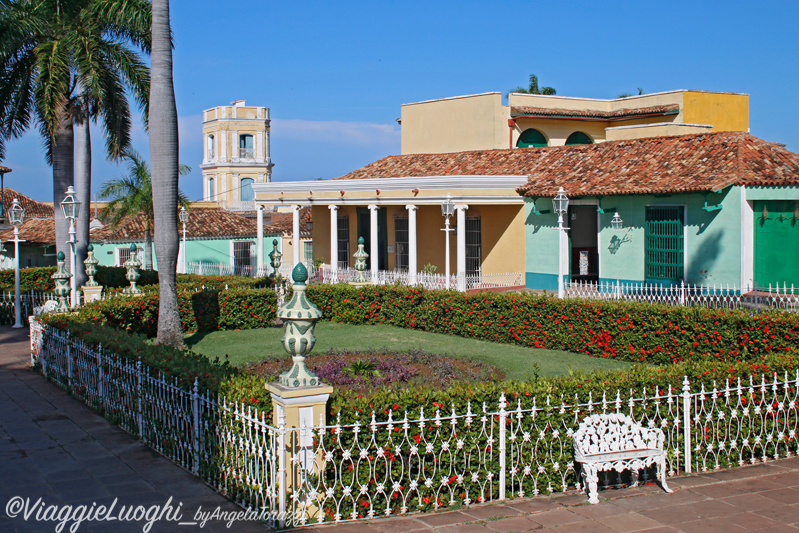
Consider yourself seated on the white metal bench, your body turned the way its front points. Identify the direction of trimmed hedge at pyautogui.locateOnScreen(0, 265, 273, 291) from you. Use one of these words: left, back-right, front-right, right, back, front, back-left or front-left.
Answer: back

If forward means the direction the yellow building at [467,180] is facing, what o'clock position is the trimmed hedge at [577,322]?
The trimmed hedge is roughly at 10 o'clock from the yellow building.

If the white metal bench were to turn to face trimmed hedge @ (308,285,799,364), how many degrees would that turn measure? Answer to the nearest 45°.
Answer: approximately 135° to its left

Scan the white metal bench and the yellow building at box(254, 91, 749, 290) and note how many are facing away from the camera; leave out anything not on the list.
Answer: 0

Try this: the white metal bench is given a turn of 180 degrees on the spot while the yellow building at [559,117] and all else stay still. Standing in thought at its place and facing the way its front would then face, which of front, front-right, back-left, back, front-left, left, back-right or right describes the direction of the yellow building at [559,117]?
front-right

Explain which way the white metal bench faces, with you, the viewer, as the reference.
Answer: facing the viewer and to the right of the viewer

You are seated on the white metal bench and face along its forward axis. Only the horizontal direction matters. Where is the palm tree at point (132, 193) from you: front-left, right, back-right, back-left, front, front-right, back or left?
back

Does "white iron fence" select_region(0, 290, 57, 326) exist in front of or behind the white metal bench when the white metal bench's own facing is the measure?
behind

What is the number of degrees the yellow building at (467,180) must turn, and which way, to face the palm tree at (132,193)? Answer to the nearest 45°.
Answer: approximately 45° to its right

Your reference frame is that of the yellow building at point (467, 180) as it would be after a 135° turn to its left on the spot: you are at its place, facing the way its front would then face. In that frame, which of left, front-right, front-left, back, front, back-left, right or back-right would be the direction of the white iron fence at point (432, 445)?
right

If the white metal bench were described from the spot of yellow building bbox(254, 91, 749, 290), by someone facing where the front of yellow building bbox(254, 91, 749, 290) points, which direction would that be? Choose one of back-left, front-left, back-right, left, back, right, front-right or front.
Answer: front-left
